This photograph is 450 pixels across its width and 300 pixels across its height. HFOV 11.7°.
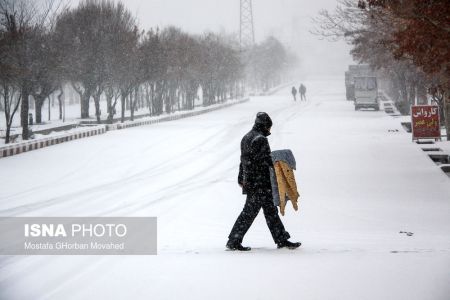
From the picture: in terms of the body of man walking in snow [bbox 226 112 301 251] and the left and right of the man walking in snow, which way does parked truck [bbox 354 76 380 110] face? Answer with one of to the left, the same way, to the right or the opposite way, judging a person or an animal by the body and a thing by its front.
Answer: to the left

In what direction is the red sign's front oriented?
toward the camera

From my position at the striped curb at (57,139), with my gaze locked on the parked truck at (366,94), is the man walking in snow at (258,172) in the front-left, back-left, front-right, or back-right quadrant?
back-right
